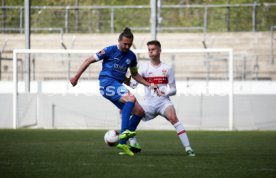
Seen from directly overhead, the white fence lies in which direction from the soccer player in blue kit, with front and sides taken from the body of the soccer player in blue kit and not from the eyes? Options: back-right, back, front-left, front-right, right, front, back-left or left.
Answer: back-left

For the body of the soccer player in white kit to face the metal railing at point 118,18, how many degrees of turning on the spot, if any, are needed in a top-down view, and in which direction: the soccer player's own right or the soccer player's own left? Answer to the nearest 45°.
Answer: approximately 180°

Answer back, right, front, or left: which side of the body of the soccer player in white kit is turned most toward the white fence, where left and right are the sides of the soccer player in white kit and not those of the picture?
back

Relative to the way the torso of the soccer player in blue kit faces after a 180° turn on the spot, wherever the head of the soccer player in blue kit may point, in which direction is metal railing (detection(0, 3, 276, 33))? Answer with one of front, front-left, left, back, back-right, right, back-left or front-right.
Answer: front-right

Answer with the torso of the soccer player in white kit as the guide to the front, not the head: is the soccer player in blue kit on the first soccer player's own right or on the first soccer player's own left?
on the first soccer player's own right

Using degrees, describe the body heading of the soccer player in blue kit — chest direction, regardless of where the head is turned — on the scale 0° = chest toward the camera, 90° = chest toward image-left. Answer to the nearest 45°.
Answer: approximately 315°

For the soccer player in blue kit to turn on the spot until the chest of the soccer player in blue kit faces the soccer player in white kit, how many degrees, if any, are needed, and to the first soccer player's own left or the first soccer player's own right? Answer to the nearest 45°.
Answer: approximately 90° to the first soccer player's own left

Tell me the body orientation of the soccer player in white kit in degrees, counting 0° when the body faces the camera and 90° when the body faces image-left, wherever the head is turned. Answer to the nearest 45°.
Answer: approximately 0°
